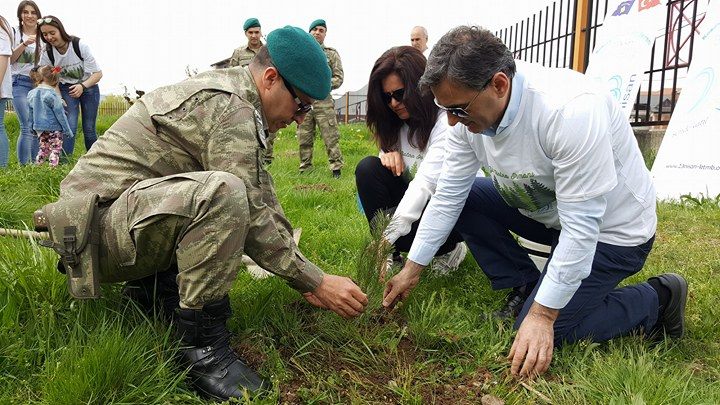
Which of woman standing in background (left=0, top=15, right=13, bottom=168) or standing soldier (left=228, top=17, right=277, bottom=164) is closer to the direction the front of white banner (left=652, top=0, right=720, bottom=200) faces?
the woman standing in background

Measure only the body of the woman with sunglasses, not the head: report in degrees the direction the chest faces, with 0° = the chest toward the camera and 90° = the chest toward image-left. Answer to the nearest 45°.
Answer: approximately 45°

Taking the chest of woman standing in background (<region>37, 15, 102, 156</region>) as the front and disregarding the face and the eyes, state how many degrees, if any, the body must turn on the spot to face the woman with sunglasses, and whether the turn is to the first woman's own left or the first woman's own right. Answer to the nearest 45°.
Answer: approximately 45° to the first woman's own left

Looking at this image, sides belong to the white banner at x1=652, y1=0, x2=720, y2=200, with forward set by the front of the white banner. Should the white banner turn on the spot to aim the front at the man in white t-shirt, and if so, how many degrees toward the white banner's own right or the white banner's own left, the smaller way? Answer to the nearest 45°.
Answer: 0° — it already faces them

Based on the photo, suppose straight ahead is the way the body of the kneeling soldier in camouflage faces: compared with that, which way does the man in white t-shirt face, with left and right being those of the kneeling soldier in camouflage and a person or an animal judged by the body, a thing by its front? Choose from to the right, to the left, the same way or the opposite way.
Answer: the opposite way

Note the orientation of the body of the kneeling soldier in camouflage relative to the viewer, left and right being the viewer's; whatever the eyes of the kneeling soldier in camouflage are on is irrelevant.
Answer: facing to the right of the viewer

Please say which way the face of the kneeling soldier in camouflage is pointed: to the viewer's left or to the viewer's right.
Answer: to the viewer's right

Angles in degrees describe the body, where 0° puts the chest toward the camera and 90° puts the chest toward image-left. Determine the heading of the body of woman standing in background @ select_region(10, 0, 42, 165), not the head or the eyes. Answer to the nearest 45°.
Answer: approximately 315°

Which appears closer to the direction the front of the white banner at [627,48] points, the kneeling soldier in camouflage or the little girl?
the kneeling soldier in camouflage

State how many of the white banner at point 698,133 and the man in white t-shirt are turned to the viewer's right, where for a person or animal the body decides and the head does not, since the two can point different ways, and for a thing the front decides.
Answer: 0

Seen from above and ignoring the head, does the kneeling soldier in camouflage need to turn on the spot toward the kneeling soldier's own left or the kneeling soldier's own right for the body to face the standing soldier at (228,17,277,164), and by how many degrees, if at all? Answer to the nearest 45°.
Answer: approximately 90° to the kneeling soldier's own left

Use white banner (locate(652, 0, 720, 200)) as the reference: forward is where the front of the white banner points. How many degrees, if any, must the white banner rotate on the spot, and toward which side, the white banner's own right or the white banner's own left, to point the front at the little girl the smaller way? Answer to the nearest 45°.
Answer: approximately 90° to the white banner's own right

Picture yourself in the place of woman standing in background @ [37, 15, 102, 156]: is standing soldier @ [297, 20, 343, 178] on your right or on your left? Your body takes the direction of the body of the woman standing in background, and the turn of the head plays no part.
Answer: on your left

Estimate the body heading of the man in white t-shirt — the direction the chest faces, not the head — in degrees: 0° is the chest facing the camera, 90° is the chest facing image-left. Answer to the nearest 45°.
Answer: approximately 45°
